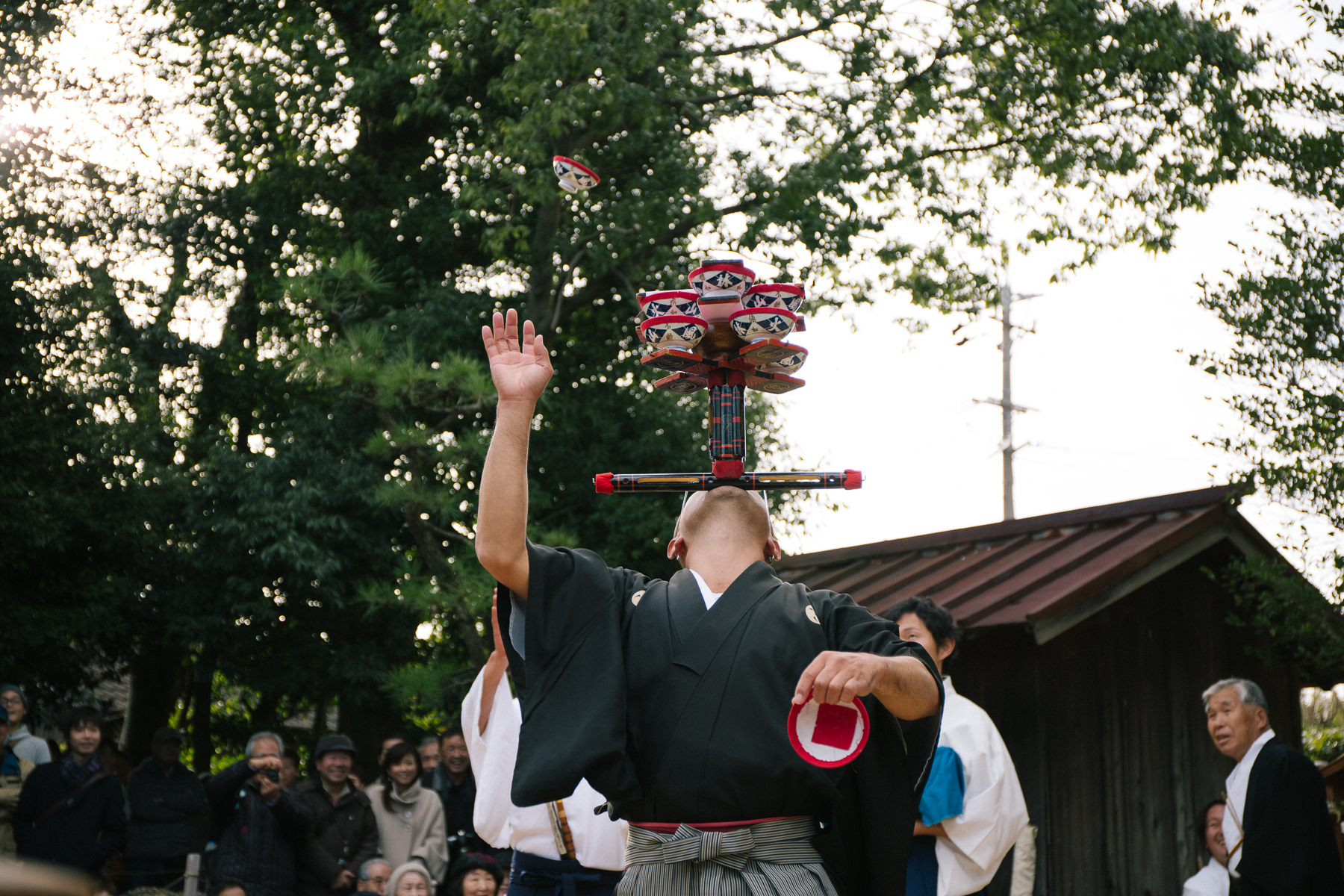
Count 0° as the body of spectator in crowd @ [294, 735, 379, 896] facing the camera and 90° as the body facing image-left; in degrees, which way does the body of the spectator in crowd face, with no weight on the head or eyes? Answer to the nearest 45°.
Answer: approximately 0°

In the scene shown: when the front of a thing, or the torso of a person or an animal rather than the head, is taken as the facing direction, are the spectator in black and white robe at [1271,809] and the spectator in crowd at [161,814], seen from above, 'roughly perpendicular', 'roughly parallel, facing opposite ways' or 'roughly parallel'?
roughly perpendicular

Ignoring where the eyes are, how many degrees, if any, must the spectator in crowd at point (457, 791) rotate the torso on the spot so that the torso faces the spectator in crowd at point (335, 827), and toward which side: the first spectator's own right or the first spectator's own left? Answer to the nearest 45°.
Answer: approximately 45° to the first spectator's own right

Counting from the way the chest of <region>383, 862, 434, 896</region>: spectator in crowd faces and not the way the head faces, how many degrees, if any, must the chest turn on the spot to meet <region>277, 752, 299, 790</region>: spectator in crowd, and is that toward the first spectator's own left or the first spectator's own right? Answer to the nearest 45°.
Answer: approximately 180°

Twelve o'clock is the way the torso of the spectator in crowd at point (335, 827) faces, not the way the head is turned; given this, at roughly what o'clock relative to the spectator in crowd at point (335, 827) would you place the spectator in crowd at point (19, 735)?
the spectator in crowd at point (19, 735) is roughly at 4 o'clock from the spectator in crowd at point (335, 827).
